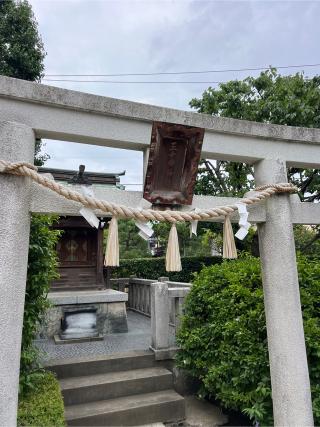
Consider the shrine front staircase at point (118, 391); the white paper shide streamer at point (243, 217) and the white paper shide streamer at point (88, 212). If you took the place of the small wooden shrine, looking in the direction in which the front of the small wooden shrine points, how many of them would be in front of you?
3

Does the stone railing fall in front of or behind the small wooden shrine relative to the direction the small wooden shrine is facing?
in front

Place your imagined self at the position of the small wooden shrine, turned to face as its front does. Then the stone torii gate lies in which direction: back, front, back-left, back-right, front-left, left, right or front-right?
front

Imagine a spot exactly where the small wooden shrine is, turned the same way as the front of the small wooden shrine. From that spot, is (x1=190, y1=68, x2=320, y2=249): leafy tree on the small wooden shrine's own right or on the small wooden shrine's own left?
on the small wooden shrine's own left

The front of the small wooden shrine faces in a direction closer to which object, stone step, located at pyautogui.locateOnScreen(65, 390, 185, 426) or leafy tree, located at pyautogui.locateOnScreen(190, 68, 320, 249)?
the stone step

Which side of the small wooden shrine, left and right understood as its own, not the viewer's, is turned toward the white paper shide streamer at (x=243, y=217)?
front

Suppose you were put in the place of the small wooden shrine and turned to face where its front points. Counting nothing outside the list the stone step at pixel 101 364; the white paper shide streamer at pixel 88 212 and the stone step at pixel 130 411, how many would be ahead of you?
3

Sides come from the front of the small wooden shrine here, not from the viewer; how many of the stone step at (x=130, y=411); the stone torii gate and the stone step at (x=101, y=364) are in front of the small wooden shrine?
3

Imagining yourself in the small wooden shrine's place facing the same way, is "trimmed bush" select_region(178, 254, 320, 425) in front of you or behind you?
in front

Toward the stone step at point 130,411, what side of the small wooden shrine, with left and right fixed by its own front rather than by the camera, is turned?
front

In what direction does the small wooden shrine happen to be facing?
toward the camera

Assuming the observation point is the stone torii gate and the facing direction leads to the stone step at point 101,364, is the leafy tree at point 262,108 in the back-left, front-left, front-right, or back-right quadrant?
front-right

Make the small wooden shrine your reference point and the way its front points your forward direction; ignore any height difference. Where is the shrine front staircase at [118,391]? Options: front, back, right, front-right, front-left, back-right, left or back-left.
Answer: front

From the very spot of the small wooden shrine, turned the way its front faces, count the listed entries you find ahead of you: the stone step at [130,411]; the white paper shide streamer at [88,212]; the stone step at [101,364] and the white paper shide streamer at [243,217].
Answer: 4
